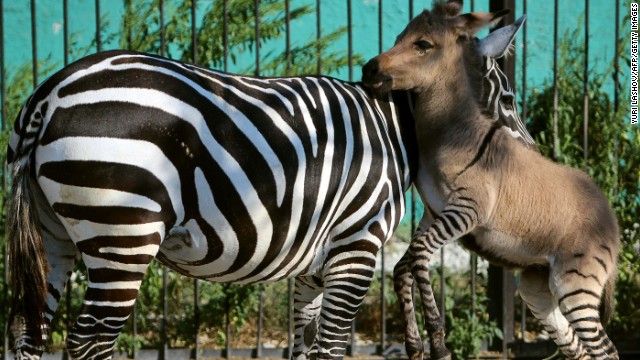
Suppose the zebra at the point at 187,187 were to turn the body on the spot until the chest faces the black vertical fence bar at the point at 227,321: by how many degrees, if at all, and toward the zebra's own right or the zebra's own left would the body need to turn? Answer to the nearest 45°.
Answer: approximately 90° to the zebra's own left

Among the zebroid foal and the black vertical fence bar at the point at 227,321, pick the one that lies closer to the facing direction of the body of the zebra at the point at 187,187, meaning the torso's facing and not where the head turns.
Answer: the zebroid foal

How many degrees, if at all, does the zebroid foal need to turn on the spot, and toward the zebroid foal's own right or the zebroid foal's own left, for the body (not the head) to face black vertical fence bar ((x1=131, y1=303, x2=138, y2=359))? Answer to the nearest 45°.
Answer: approximately 45° to the zebroid foal's own right

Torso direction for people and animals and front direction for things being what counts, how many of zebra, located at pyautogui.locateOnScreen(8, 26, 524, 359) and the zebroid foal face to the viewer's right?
1

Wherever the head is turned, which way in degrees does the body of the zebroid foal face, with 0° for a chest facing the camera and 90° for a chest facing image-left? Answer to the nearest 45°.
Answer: approximately 90°

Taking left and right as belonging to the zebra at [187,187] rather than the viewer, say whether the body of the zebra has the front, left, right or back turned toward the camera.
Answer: right

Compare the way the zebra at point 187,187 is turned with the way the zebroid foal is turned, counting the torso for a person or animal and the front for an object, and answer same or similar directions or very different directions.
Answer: very different directions
